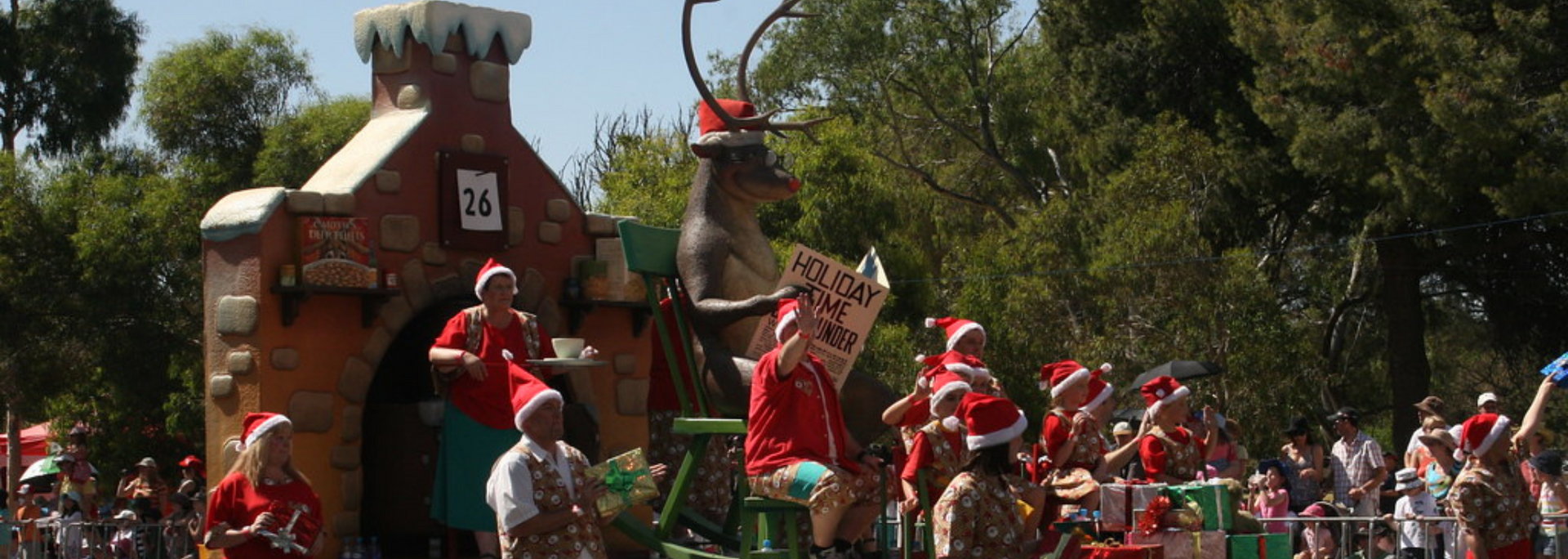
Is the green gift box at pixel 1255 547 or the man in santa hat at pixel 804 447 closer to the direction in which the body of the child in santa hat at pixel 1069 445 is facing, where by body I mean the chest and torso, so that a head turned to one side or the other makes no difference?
the green gift box

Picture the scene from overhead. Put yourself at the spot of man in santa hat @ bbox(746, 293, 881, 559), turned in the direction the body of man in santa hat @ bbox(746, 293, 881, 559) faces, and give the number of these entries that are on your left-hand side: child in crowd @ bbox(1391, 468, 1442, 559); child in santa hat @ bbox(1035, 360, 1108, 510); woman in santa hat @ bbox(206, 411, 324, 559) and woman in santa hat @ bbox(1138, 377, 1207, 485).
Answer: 3

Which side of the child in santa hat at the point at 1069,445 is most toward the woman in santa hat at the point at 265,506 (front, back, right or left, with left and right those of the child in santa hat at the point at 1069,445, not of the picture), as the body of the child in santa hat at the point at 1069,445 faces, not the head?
right

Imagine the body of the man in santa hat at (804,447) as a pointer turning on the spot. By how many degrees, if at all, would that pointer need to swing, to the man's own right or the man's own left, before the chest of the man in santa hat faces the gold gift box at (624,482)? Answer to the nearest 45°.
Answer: approximately 90° to the man's own right

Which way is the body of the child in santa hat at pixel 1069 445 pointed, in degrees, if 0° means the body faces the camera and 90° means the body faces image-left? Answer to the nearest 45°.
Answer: approximately 315°

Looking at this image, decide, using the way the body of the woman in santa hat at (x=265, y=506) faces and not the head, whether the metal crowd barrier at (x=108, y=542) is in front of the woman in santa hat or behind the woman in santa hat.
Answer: behind

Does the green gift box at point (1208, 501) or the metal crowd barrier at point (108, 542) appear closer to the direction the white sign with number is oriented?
the green gift box
